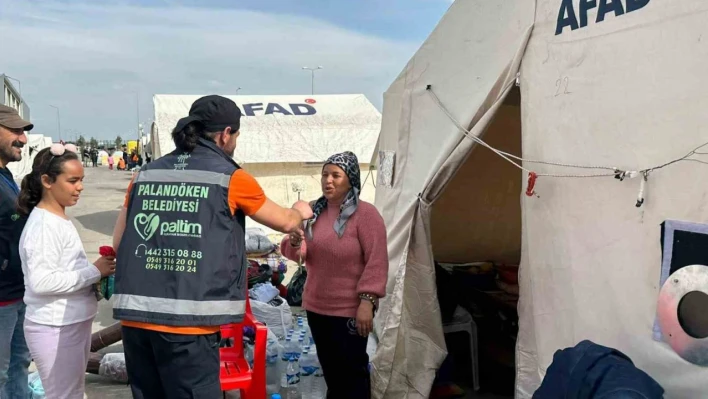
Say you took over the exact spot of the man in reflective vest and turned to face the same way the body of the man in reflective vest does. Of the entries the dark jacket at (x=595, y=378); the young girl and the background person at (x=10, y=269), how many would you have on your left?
2

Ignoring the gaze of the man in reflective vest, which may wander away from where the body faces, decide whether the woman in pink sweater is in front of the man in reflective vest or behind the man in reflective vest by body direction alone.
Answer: in front

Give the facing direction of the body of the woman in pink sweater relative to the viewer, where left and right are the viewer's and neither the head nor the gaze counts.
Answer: facing the viewer and to the left of the viewer

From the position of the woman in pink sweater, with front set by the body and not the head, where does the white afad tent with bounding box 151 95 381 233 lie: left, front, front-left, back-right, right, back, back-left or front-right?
back-right

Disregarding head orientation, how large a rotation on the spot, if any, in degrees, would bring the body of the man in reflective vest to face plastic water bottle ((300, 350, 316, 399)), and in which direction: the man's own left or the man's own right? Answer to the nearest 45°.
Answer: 0° — they already face it

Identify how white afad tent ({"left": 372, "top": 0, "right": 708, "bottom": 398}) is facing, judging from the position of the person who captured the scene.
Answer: facing the viewer

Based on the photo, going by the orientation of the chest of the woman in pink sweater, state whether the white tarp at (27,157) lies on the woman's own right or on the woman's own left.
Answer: on the woman's own right

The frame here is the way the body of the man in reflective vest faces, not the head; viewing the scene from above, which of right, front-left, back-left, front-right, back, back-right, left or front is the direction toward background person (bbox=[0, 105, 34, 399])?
left

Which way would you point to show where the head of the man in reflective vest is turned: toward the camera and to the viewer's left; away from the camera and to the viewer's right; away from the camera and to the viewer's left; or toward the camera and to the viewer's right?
away from the camera and to the viewer's right

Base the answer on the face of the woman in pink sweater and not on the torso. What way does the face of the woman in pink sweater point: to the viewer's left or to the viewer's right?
to the viewer's left

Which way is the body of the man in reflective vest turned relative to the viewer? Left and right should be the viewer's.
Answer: facing away from the viewer and to the right of the viewer
